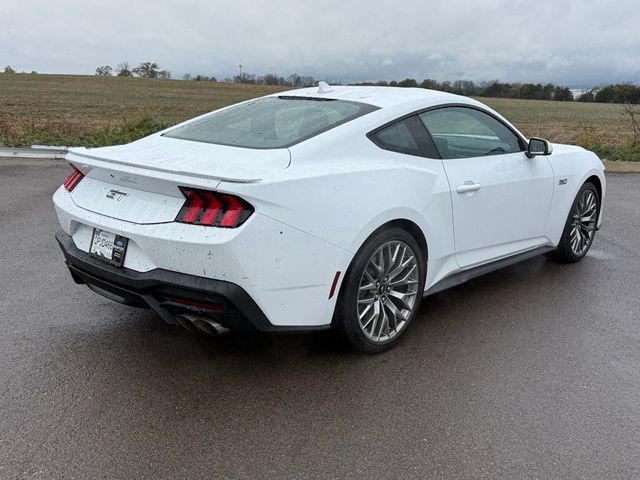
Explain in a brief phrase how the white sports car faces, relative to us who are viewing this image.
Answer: facing away from the viewer and to the right of the viewer
